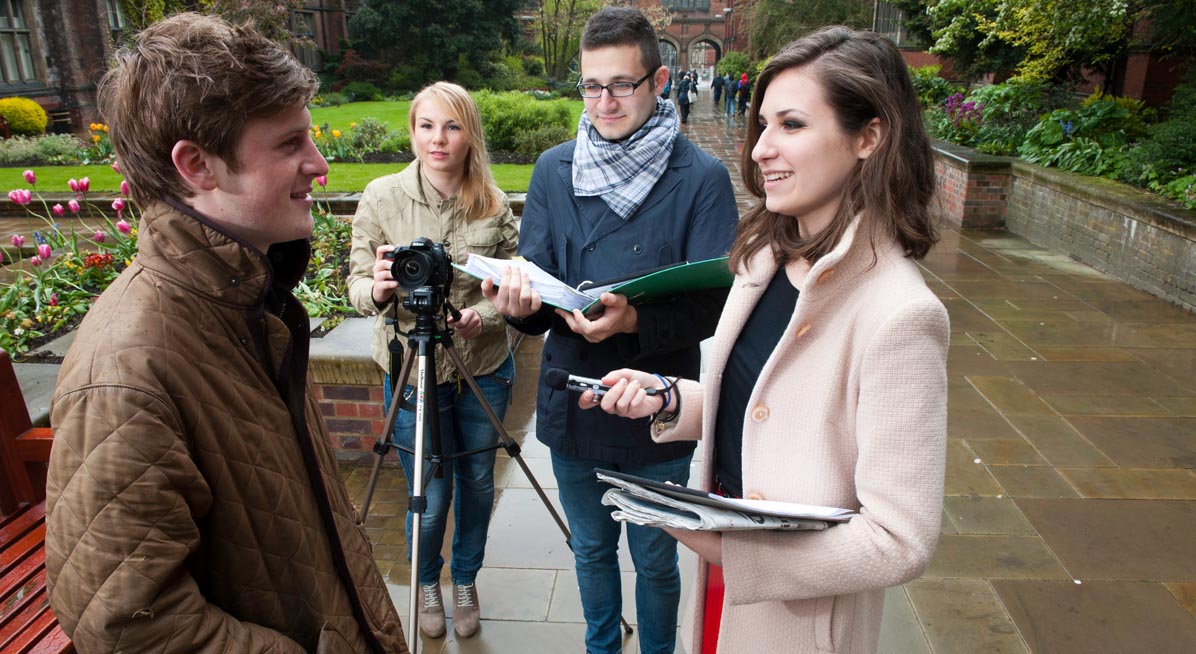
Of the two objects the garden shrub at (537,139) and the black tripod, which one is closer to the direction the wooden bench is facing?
the black tripod

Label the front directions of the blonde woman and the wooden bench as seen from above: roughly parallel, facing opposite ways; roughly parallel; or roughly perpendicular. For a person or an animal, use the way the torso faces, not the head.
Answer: roughly perpendicular

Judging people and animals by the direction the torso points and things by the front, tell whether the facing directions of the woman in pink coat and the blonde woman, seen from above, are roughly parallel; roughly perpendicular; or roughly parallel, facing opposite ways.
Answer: roughly perpendicular

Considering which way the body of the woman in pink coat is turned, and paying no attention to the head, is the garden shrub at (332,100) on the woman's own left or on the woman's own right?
on the woman's own right

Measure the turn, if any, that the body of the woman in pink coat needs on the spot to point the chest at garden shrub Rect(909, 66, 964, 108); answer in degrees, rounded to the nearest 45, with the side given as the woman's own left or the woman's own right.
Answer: approximately 135° to the woman's own right

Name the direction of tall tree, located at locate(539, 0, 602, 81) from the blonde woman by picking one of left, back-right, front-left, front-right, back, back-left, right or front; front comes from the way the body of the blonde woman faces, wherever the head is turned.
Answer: back

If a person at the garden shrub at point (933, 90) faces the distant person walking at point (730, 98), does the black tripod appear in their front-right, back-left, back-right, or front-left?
back-left

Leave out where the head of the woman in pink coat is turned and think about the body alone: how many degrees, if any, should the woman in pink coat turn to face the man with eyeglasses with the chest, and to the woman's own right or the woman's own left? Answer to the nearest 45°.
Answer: approximately 90° to the woman's own right

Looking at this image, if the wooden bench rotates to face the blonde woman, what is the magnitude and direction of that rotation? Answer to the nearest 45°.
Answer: approximately 45° to its left

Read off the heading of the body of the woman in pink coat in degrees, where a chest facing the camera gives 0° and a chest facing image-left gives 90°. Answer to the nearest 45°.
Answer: approximately 45°

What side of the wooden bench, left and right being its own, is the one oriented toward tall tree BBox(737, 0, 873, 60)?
left

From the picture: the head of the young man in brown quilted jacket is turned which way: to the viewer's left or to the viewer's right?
to the viewer's right

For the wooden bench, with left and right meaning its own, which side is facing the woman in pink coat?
front

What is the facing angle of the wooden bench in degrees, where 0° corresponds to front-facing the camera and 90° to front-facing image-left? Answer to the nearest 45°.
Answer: approximately 315°
